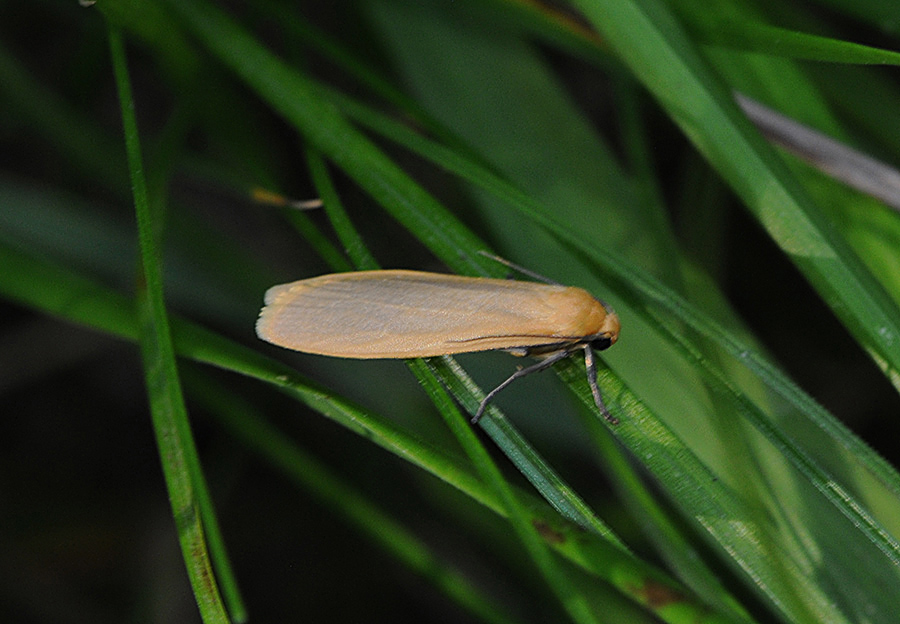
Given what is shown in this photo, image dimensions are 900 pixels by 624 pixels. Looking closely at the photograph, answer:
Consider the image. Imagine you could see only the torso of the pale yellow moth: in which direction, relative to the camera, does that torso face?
to the viewer's right
